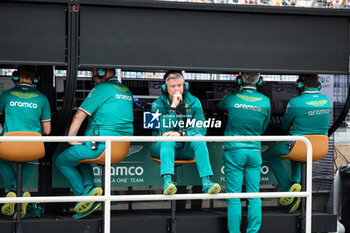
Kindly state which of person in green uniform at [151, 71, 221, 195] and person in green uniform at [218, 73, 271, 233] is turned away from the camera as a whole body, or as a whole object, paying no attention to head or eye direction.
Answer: person in green uniform at [218, 73, 271, 233]

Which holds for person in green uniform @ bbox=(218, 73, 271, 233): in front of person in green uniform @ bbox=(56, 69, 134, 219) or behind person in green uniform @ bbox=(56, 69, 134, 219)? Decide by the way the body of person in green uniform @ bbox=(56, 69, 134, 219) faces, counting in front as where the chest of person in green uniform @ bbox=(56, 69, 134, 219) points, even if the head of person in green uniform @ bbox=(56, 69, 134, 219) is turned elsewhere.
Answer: behind

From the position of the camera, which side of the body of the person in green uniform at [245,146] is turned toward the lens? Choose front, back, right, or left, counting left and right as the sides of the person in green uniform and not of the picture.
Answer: back

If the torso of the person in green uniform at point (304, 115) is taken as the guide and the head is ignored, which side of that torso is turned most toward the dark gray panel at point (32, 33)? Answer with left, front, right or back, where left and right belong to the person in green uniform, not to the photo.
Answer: left

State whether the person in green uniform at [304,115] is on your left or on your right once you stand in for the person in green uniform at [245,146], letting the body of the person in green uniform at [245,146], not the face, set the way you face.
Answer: on your right

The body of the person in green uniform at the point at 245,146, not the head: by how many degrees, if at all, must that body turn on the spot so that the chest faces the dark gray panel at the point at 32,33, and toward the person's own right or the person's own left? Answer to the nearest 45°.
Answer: approximately 90° to the person's own left

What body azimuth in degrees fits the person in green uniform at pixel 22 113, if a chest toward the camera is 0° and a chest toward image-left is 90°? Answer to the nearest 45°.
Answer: approximately 180°

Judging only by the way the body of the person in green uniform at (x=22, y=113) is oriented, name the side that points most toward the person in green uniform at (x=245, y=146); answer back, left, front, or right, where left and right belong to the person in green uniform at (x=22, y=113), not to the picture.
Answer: right
